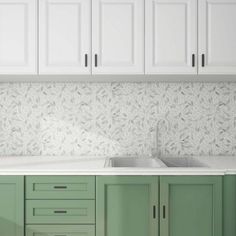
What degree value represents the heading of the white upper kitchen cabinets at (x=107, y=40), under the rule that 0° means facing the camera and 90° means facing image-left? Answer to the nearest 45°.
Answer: approximately 0°
